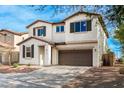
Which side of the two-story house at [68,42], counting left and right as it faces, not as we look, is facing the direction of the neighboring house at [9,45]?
right

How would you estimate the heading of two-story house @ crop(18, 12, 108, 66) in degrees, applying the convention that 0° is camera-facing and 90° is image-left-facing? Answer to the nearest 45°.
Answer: approximately 0°
